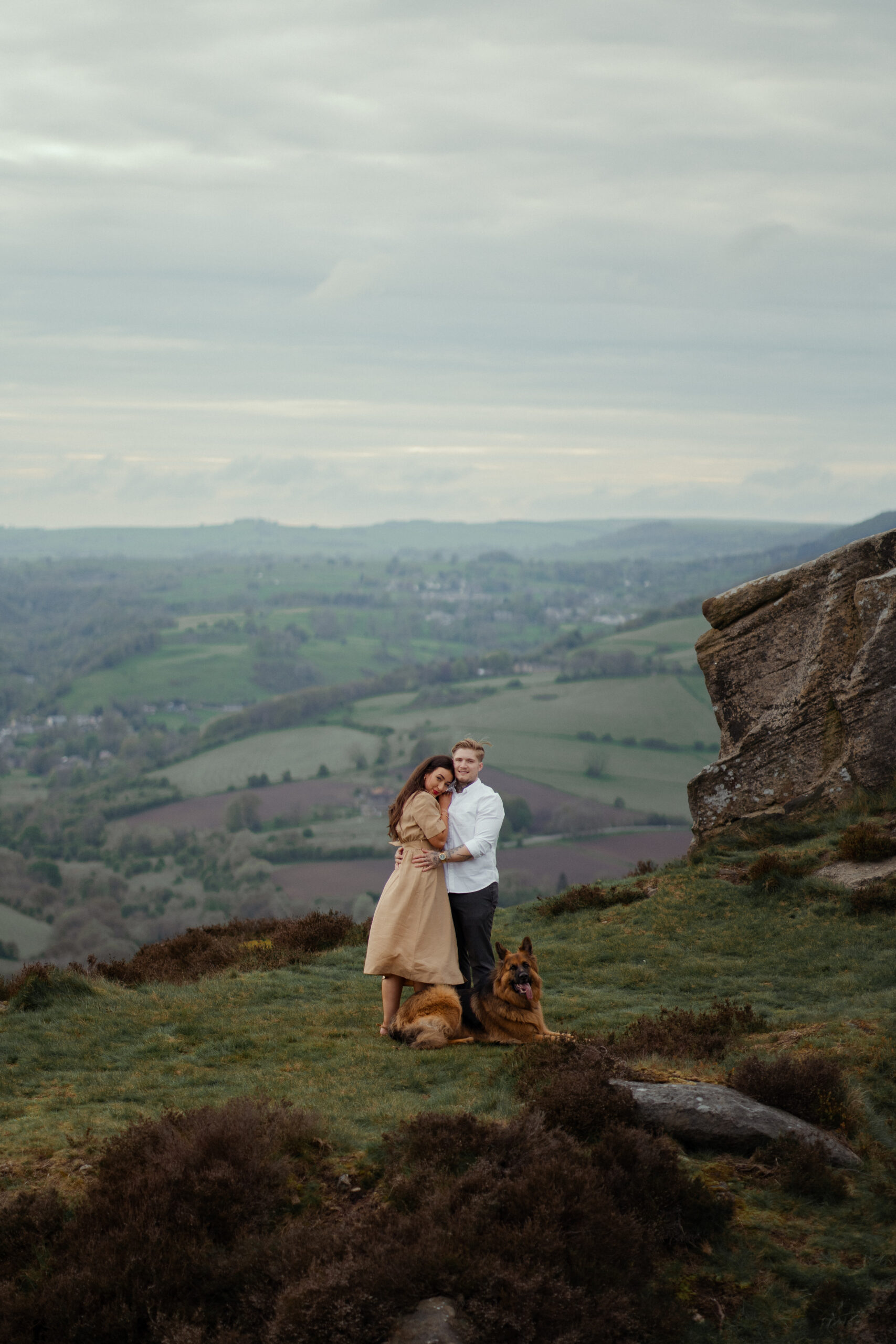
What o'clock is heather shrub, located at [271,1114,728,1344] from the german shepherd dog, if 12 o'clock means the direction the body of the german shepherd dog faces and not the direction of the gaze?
The heather shrub is roughly at 3 o'clock from the german shepherd dog.

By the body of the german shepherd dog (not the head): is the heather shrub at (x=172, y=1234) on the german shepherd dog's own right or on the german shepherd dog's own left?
on the german shepherd dog's own right

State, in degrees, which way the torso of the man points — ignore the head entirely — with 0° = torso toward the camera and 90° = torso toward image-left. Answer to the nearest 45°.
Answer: approximately 45°

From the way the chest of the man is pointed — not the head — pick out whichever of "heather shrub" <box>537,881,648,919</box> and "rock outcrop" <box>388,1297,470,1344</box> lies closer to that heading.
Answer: the rock outcrop

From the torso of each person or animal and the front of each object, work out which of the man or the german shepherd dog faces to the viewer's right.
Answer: the german shepherd dog

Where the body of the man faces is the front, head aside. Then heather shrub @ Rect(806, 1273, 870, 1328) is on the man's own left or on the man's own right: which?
on the man's own left

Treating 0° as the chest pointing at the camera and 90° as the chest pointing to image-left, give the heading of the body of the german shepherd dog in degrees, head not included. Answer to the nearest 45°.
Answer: approximately 270°

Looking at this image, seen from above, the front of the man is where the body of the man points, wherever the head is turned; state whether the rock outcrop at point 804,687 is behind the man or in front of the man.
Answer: behind

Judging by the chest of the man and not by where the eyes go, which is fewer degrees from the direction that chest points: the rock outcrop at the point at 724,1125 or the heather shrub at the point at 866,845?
the rock outcrop

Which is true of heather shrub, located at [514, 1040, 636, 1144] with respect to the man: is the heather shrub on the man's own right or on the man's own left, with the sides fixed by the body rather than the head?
on the man's own left

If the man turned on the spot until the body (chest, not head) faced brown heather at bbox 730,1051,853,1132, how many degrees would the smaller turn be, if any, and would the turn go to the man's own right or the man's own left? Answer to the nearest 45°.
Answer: approximately 90° to the man's own left
